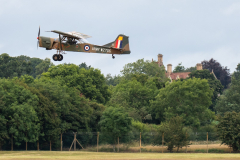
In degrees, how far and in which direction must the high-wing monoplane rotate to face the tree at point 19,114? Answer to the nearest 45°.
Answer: approximately 45° to its right

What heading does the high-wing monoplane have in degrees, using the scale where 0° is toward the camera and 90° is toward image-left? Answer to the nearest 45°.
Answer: approximately 90°

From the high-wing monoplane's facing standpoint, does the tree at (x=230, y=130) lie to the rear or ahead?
to the rear

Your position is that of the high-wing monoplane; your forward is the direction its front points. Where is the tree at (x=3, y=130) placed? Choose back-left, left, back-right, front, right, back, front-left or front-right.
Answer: front-right
